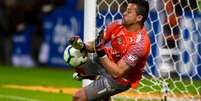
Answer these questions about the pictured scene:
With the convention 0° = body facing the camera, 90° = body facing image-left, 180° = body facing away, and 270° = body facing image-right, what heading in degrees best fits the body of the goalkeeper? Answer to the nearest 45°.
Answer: approximately 45°

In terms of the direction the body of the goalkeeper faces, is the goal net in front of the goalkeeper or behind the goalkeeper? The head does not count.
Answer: behind

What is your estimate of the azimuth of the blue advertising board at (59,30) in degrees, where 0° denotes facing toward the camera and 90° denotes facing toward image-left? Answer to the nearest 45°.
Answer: approximately 0°

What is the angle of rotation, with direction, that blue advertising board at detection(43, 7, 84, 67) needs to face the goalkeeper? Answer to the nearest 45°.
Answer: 0° — it already faces them
